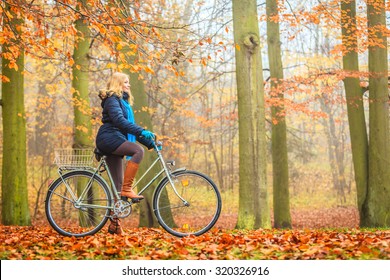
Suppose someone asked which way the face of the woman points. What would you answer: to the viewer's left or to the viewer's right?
to the viewer's right

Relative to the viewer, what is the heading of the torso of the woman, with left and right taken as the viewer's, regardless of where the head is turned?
facing to the right of the viewer

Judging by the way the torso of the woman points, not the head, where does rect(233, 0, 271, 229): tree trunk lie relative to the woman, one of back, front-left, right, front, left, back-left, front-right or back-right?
front-left

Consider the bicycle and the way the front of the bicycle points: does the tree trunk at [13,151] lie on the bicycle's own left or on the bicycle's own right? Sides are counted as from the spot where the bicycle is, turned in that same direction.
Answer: on the bicycle's own left

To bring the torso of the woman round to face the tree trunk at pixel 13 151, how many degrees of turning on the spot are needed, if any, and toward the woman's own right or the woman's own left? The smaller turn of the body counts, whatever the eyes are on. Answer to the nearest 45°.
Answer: approximately 135° to the woman's own left

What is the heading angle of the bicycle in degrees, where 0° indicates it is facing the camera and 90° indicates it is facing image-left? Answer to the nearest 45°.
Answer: approximately 270°
